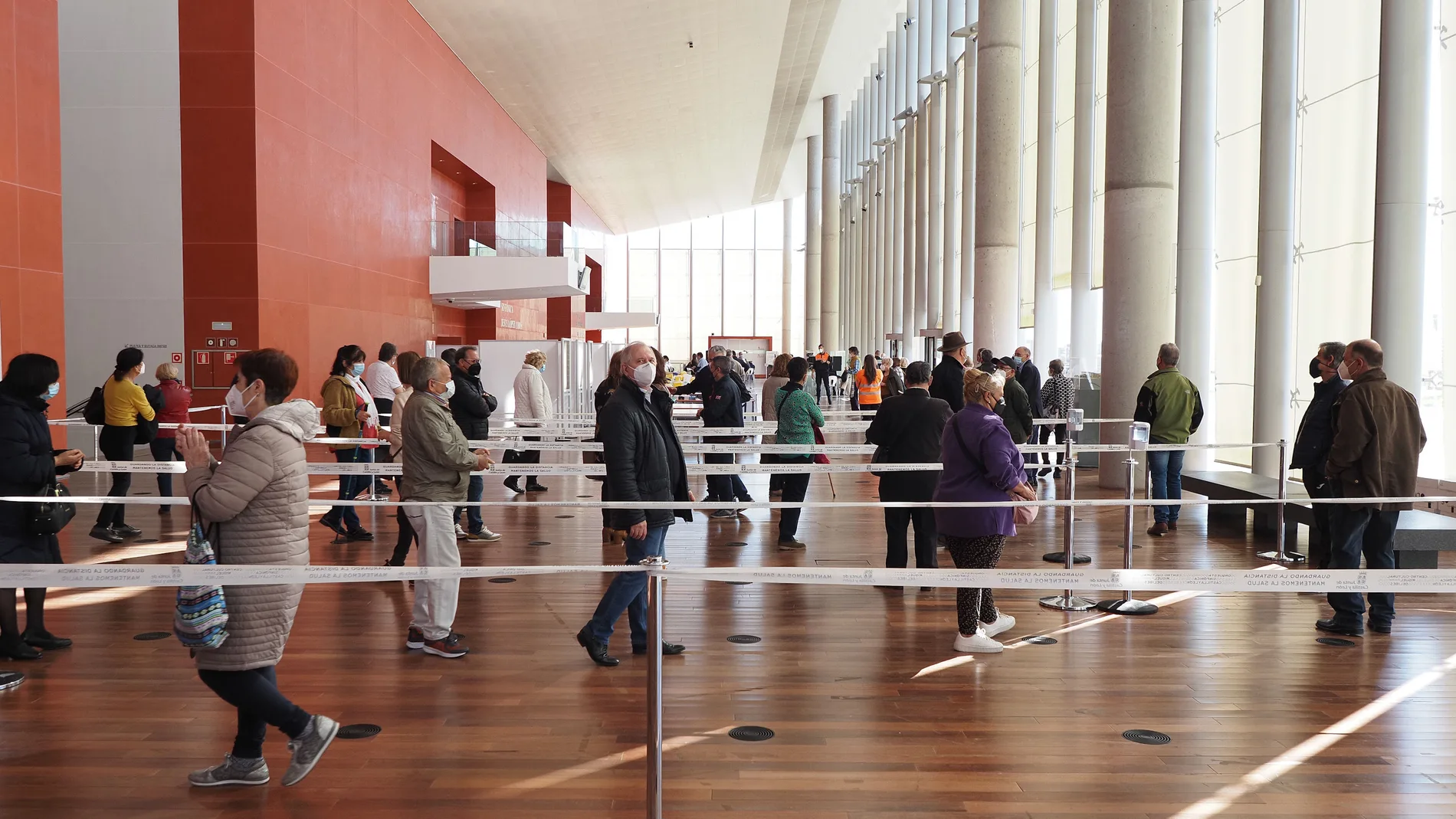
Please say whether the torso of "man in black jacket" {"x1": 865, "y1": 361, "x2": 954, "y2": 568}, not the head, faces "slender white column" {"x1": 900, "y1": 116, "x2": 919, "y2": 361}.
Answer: yes

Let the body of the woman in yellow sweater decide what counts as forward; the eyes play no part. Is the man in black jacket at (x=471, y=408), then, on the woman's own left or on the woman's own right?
on the woman's own right

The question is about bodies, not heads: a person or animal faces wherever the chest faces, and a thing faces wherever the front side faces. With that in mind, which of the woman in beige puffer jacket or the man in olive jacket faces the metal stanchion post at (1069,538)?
the man in olive jacket

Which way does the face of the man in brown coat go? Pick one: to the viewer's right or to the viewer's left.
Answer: to the viewer's left

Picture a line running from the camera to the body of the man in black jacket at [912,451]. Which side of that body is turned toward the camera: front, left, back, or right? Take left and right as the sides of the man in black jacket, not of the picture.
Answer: back

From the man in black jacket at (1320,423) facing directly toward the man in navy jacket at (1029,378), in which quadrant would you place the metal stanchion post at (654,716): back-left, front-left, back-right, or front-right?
back-left

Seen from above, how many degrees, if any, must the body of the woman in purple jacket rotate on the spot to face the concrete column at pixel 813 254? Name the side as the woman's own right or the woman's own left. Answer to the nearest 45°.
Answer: approximately 90° to the woman's own left

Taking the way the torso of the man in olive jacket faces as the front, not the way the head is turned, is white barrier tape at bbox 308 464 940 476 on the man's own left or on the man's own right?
on the man's own left

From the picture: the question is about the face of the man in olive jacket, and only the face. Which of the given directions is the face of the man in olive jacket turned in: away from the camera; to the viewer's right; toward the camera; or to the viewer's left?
to the viewer's right

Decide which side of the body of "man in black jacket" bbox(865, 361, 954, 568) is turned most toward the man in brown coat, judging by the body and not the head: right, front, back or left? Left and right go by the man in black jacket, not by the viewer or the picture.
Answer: right
